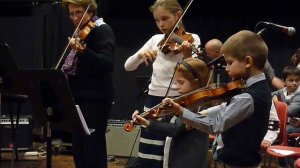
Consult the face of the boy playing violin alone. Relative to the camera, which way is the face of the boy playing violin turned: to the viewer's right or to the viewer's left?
to the viewer's left

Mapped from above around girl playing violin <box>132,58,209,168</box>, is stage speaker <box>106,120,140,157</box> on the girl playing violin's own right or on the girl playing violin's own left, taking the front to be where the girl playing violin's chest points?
on the girl playing violin's own right

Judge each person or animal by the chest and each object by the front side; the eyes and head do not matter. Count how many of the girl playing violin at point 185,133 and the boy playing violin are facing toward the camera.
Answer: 0

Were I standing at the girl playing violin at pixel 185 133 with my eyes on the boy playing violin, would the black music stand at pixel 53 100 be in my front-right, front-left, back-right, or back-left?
back-right

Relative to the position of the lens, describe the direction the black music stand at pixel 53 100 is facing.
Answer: facing away from the viewer and to the right of the viewer

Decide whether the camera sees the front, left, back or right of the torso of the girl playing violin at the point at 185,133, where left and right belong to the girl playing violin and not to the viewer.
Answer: left

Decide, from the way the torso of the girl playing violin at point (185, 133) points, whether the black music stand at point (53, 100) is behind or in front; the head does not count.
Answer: in front

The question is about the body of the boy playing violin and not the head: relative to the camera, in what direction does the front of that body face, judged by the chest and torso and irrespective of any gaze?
to the viewer's left

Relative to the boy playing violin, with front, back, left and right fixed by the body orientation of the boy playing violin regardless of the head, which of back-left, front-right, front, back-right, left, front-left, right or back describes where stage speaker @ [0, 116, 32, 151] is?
front-right

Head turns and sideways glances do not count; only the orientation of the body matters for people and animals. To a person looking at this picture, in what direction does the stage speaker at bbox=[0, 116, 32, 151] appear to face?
facing the viewer

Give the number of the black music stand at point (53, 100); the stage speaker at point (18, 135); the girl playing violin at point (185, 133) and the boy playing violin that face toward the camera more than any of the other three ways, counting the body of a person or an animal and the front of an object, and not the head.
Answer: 1

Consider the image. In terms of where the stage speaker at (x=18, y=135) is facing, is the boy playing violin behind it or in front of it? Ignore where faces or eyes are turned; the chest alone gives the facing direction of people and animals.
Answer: in front
